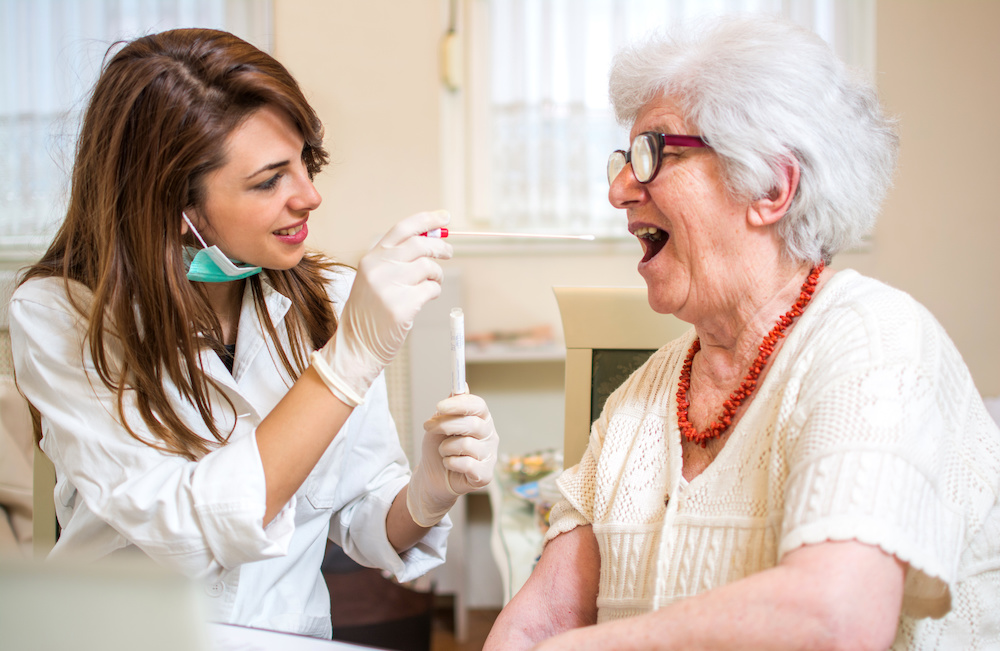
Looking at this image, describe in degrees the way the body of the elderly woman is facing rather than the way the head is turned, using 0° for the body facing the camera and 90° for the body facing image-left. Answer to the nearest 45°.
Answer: approximately 45°

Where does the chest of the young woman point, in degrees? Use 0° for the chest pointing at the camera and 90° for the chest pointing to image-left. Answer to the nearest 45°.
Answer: approximately 315°

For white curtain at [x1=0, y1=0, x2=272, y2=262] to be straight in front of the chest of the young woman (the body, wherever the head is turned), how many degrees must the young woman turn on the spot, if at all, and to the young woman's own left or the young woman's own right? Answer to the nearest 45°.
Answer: approximately 135° to the young woman's own left

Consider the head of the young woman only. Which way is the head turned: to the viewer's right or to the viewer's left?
to the viewer's right

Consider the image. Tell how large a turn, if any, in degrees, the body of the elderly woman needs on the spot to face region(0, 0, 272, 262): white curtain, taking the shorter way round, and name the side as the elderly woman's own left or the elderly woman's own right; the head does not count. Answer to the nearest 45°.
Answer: approximately 90° to the elderly woman's own right

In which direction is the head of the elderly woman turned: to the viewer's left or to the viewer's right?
to the viewer's left

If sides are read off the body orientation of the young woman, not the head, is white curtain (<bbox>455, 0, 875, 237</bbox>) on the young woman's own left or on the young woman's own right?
on the young woman's own left
